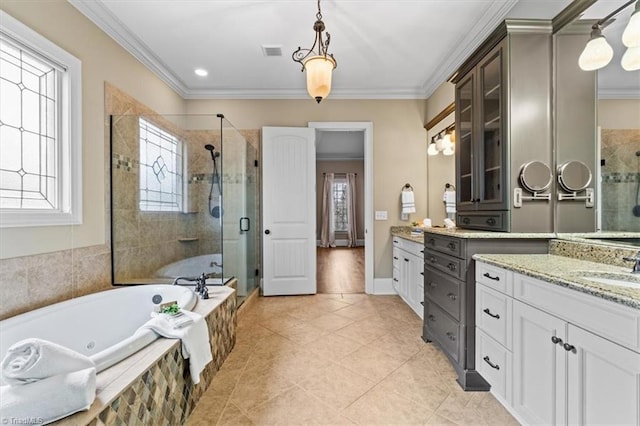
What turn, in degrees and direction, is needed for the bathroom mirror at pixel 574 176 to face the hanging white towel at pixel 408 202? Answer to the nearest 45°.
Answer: approximately 135° to its right

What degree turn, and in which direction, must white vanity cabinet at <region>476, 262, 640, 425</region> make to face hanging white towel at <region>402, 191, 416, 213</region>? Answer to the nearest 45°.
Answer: approximately 90° to its right

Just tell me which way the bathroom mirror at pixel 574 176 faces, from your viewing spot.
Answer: facing the viewer

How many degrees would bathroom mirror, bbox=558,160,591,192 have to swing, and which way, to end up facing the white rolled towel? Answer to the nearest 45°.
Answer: approximately 45° to its right

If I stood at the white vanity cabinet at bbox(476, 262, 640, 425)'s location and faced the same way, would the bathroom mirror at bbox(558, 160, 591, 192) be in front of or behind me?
behind

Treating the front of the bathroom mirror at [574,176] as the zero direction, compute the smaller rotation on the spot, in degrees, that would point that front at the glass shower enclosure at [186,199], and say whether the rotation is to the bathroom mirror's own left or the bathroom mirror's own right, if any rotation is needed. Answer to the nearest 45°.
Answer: approximately 90° to the bathroom mirror's own right

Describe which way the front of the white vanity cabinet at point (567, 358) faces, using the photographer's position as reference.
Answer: facing the viewer and to the left of the viewer

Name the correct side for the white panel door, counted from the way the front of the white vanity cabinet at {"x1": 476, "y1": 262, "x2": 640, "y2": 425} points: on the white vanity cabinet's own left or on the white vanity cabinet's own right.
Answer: on the white vanity cabinet's own right

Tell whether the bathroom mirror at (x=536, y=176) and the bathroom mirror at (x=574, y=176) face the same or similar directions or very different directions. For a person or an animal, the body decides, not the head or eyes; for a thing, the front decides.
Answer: same or similar directions
